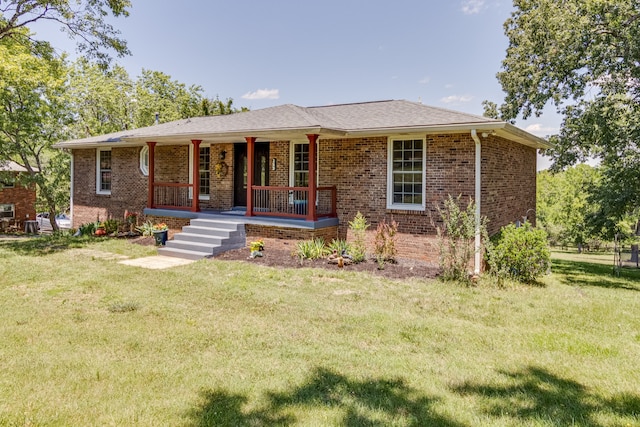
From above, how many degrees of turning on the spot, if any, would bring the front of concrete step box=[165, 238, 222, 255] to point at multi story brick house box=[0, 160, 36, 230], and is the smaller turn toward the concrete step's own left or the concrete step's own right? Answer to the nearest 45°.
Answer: approximately 90° to the concrete step's own right

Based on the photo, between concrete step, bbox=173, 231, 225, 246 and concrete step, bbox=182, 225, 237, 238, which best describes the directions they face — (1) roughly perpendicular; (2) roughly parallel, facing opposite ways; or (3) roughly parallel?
roughly parallel

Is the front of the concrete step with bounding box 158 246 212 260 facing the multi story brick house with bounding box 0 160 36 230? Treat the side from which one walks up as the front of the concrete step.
no

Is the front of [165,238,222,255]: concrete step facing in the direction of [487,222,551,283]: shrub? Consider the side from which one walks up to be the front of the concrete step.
no

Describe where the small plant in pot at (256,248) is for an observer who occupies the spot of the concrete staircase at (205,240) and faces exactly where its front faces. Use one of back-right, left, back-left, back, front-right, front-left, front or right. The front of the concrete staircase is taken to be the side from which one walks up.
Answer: left

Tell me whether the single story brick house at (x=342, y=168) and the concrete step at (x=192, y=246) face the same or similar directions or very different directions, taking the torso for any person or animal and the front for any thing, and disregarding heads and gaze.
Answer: same or similar directions

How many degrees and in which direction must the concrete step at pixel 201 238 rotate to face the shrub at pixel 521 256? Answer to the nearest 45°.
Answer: approximately 90° to its left

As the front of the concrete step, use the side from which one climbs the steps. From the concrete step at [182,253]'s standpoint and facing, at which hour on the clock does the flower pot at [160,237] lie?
The flower pot is roughly at 4 o'clock from the concrete step.

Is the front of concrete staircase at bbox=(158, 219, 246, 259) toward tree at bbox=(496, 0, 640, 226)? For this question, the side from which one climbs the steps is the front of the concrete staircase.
no

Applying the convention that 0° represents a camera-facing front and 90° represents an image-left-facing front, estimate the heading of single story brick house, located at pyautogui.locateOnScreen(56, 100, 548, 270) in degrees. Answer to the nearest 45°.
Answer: approximately 45°

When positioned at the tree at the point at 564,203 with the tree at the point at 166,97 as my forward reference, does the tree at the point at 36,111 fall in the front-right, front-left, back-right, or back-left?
front-left

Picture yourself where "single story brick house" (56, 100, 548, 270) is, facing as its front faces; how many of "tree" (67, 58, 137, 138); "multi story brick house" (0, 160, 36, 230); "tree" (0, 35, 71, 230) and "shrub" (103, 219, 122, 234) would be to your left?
0

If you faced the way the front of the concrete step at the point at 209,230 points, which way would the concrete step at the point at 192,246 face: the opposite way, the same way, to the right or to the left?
the same way

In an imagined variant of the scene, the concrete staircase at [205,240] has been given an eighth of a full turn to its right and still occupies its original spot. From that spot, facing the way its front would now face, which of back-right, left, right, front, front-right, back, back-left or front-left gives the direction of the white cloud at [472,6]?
back

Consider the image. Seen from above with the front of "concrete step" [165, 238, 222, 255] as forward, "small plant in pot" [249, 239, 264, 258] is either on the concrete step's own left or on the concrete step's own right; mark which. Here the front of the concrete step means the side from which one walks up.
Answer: on the concrete step's own left

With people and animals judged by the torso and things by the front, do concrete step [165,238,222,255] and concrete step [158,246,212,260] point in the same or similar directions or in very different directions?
same or similar directions

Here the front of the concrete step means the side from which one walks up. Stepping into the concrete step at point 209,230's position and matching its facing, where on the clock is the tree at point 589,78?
The tree is roughly at 8 o'clock from the concrete step.

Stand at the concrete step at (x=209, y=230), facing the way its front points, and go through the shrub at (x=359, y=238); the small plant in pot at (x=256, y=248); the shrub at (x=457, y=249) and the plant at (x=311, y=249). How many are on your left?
4

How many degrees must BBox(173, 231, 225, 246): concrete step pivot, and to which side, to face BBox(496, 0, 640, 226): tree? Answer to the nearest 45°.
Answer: approximately 135° to its left

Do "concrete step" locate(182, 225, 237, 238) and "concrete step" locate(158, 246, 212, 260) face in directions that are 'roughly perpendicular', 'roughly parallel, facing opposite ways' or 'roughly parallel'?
roughly parallel
